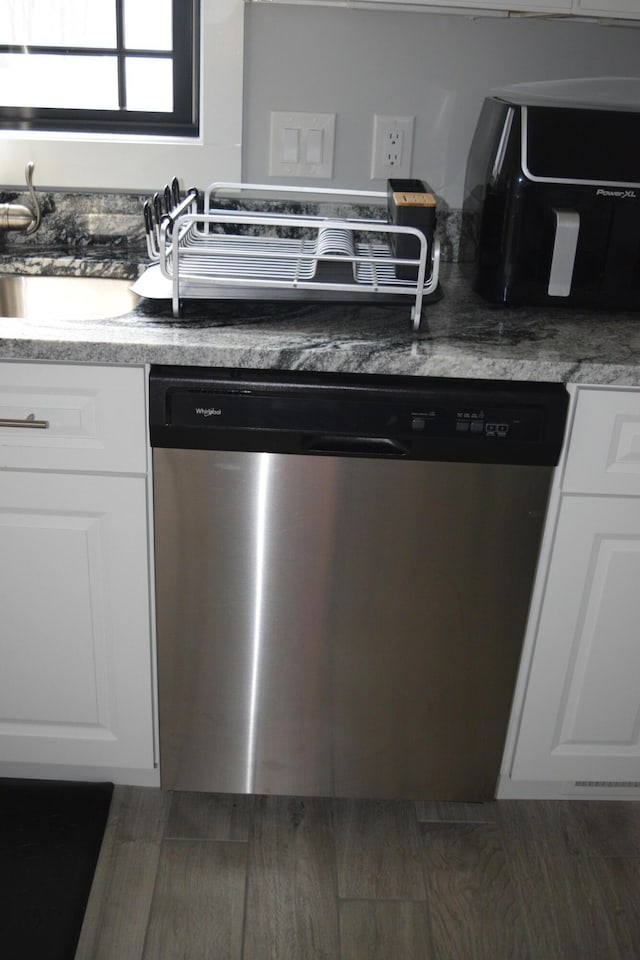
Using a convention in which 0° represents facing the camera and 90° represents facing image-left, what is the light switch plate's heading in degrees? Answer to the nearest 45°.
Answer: approximately 0°

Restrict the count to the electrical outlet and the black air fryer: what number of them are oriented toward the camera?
2

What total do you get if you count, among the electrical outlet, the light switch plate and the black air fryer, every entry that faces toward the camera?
3

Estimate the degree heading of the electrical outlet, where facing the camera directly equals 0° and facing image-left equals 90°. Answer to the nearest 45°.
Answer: approximately 0°

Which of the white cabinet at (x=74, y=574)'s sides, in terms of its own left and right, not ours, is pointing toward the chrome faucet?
back

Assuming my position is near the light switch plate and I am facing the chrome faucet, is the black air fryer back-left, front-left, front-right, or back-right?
back-left

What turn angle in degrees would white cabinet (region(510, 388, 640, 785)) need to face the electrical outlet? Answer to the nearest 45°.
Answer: approximately 135° to its right

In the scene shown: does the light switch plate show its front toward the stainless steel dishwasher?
yes
